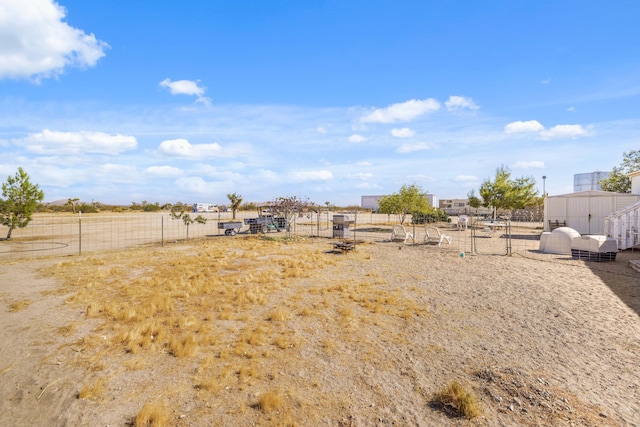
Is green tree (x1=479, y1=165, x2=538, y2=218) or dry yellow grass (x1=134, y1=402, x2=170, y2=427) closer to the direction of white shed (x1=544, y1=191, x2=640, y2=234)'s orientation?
the dry yellow grass

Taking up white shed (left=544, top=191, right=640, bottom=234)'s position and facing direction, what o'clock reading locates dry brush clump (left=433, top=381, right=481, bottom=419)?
The dry brush clump is roughly at 12 o'clock from the white shed.

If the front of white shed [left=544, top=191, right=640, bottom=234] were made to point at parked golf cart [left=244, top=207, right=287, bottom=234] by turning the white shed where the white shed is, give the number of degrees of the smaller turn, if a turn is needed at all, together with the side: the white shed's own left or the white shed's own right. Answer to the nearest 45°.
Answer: approximately 45° to the white shed's own right

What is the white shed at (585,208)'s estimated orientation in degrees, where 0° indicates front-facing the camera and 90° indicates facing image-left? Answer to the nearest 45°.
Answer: approximately 0°

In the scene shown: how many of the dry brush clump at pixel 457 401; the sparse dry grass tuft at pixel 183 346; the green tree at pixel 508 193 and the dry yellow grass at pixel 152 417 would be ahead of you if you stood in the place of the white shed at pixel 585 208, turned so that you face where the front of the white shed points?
3

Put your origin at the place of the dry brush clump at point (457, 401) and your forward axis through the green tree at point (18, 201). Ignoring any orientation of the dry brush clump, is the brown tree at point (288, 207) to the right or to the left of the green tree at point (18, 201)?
right

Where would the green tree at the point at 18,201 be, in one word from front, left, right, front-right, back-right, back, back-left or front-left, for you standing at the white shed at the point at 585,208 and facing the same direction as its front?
front-right

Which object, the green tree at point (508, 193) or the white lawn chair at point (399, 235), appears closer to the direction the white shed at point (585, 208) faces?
the white lawn chair

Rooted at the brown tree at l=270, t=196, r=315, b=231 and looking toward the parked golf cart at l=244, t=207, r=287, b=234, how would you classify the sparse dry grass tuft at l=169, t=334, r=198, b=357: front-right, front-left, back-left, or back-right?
back-left

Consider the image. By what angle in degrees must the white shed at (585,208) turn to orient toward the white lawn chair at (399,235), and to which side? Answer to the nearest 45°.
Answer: approximately 45° to its right
